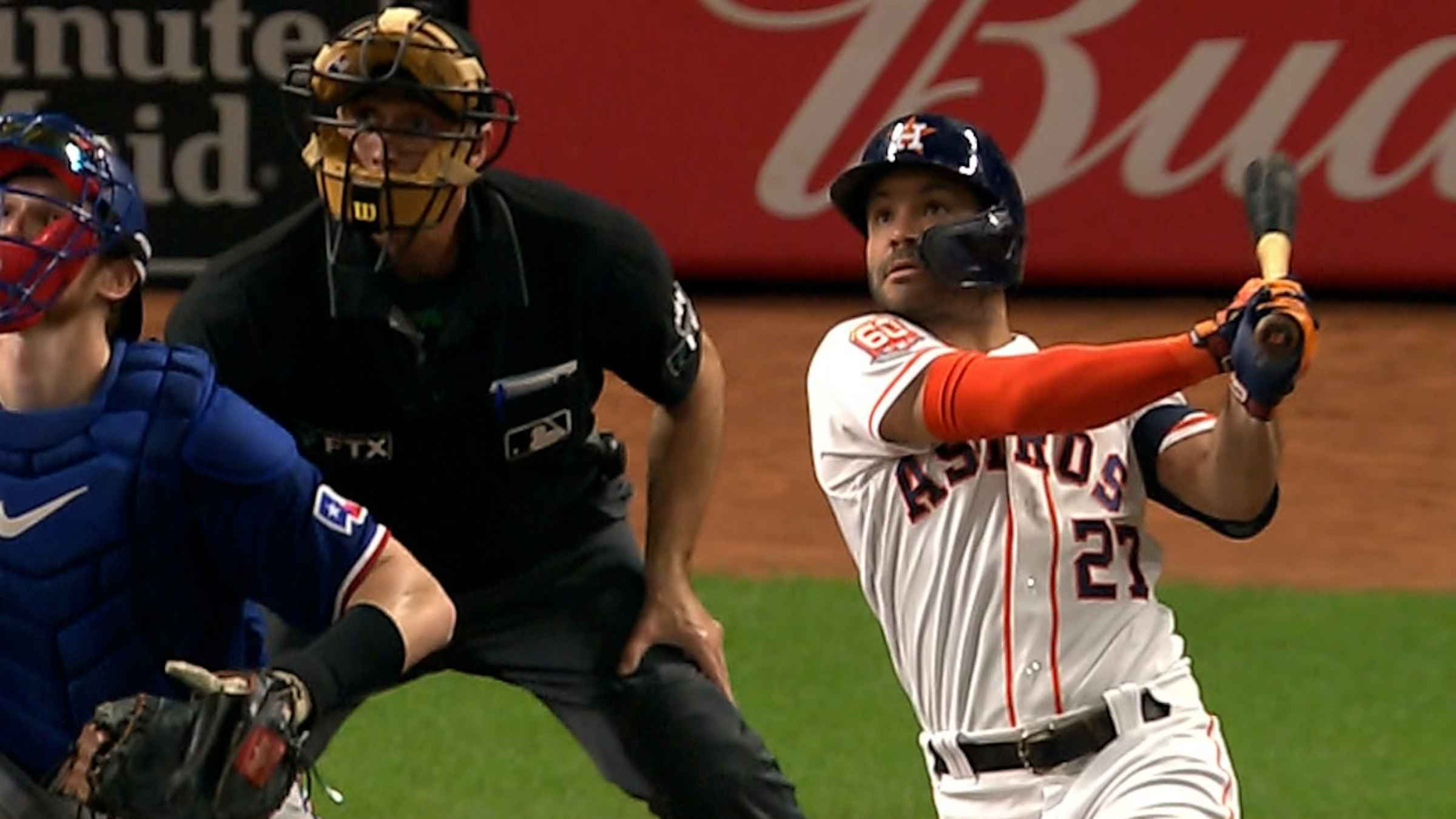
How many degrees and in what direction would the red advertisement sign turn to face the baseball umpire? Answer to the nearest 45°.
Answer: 0° — it already faces them

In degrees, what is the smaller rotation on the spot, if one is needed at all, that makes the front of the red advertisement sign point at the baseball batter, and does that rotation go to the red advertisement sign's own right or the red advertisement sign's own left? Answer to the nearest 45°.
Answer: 0° — it already faces them

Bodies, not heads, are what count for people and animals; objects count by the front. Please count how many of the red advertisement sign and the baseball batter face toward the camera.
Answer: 2

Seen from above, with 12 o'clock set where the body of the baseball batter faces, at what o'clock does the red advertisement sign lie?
The red advertisement sign is roughly at 6 o'clock from the baseball batter.
